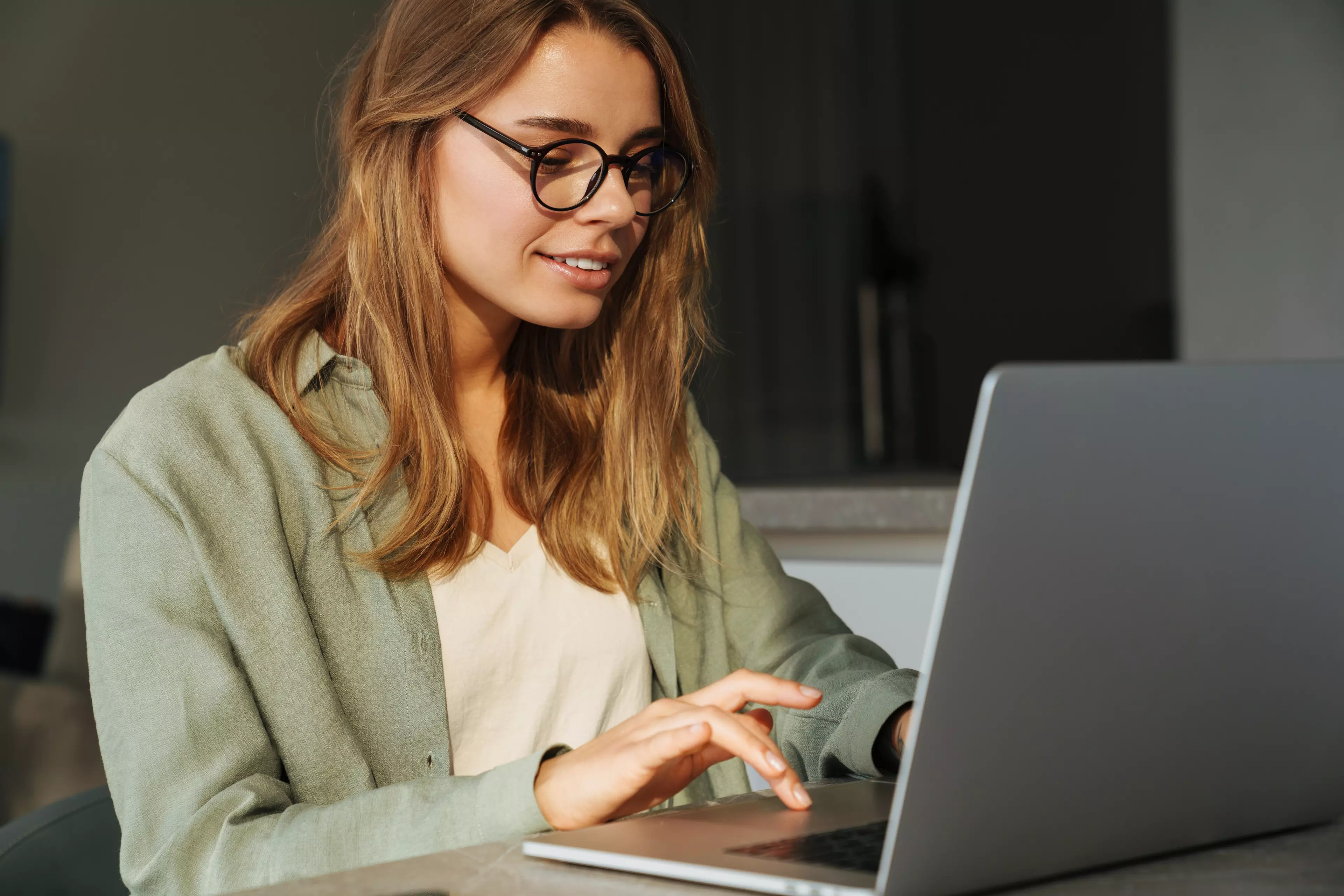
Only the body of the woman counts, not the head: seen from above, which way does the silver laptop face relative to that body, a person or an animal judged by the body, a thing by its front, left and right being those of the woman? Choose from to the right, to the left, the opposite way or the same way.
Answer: the opposite way

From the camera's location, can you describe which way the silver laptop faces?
facing away from the viewer and to the left of the viewer

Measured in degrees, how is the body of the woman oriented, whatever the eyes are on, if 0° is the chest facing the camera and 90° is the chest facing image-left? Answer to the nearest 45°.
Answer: approximately 315°

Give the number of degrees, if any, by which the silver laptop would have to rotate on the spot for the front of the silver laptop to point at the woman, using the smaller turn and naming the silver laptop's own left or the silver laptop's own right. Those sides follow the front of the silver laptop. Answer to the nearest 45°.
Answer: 0° — it already faces them
